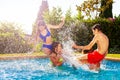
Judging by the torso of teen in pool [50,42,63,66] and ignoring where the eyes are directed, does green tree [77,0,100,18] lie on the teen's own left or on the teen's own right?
on the teen's own left

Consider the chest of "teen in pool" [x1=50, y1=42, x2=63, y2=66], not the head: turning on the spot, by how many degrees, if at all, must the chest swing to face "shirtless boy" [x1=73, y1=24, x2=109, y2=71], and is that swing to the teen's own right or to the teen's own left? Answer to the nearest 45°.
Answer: approximately 45° to the teen's own left

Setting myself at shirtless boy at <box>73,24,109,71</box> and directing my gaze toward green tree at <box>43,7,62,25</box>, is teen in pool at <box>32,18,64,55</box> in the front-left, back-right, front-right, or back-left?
front-left

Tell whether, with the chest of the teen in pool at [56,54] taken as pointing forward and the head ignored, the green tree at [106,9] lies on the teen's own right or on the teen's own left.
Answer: on the teen's own left

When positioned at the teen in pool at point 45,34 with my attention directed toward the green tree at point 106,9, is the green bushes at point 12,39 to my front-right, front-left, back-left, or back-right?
front-left

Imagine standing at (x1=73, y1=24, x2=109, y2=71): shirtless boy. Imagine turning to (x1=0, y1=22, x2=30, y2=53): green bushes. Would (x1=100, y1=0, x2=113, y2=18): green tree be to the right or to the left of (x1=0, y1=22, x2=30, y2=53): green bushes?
right
